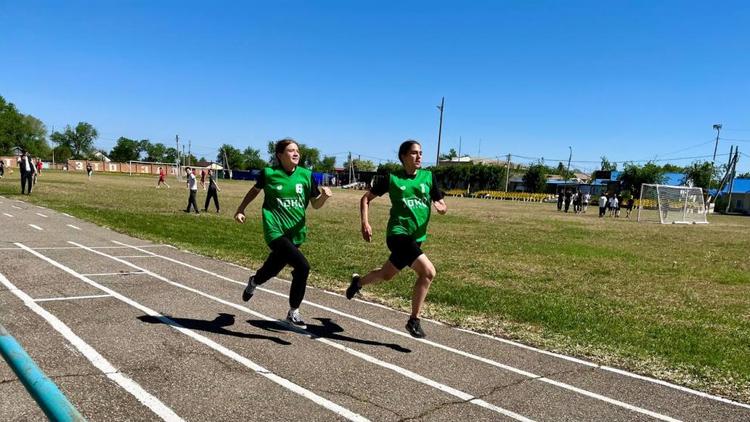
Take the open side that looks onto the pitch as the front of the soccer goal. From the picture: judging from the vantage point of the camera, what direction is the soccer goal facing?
facing away from the viewer and to the left of the viewer

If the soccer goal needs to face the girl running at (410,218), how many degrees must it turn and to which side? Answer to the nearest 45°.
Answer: approximately 135° to its left

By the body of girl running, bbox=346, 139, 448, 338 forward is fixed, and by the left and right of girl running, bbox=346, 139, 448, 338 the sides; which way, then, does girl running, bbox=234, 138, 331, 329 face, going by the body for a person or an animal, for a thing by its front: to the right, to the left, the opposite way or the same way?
the same way

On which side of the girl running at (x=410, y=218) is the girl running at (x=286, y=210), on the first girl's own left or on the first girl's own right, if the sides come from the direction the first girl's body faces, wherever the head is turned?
on the first girl's own right

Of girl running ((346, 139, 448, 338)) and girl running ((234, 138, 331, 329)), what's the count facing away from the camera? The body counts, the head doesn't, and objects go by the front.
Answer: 0

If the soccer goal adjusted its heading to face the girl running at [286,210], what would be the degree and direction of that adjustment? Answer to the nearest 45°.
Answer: approximately 135° to its left
